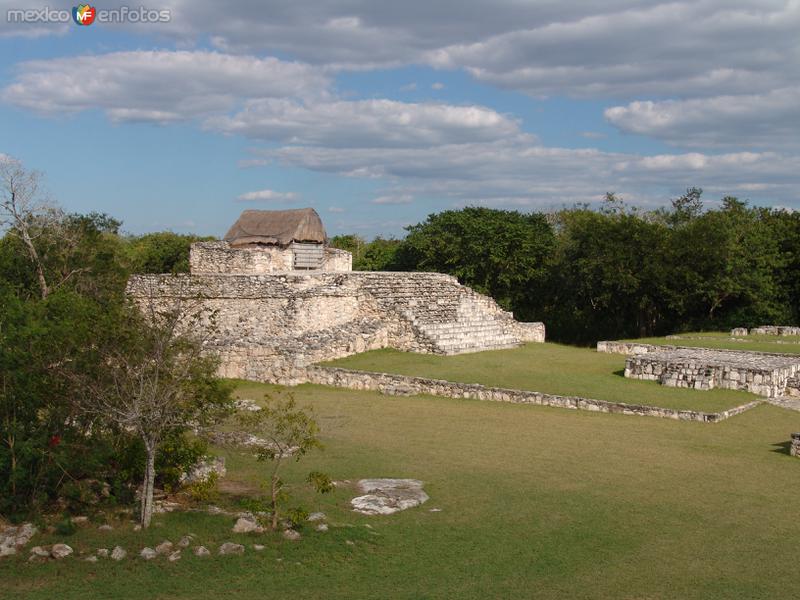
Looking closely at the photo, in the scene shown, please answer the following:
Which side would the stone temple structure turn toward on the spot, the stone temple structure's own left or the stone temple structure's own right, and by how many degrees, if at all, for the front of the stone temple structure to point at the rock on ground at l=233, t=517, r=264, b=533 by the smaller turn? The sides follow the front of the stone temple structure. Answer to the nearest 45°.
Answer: approximately 45° to the stone temple structure's own right

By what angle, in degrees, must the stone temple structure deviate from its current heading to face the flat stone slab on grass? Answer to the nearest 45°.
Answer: approximately 45° to its right

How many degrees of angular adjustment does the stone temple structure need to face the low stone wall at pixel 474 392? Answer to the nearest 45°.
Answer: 0° — it already faces it

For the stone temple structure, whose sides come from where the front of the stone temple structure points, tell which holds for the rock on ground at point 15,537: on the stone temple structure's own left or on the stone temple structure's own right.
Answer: on the stone temple structure's own right

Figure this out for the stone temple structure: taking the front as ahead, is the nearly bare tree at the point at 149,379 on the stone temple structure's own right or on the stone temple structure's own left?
on the stone temple structure's own right

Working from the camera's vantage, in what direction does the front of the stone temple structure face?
facing the viewer and to the right of the viewer

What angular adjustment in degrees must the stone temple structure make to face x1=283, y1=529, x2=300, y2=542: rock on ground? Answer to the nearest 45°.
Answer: approximately 45° to its right

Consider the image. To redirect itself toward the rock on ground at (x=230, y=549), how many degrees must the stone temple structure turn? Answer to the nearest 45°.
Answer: approximately 45° to its right

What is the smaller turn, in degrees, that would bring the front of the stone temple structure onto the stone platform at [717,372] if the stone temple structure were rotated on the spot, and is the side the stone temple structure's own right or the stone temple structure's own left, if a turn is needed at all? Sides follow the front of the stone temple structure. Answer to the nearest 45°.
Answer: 0° — it already faces it

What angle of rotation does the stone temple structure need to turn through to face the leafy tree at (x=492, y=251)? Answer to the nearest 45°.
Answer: approximately 90° to its left

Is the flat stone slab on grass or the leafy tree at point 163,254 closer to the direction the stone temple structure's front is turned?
the flat stone slab on grass
